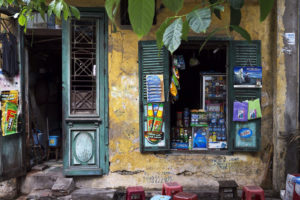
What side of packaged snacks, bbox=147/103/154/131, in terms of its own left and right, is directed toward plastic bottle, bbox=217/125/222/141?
left

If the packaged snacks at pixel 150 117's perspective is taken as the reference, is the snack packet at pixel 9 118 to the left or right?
on its right

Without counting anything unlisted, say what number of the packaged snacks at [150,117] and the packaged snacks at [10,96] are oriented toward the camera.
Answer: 2

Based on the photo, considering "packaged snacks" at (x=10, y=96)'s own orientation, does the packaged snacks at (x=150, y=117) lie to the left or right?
on its left

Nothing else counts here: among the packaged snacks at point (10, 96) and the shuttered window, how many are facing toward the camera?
2

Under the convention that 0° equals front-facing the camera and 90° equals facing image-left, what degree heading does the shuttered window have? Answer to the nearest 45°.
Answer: approximately 0°

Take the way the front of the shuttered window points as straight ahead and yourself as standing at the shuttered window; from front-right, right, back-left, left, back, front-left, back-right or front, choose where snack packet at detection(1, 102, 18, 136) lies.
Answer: right

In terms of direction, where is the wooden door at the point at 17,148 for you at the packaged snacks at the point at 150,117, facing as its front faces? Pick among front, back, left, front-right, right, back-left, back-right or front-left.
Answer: right

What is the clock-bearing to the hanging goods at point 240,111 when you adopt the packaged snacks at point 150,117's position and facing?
The hanging goods is roughly at 9 o'clock from the packaged snacks.
